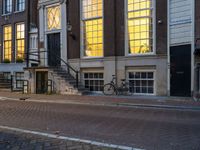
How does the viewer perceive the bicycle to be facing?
facing to the left of the viewer

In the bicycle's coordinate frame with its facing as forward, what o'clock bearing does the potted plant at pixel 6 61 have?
The potted plant is roughly at 1 o'clock from the bicycle.

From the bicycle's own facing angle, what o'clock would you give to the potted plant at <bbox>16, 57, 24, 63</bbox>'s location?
The potted plant is roughly at 1 o'clock from the bicycle.

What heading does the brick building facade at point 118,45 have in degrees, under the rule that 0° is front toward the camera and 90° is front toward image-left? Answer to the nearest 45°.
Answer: approximately 0°

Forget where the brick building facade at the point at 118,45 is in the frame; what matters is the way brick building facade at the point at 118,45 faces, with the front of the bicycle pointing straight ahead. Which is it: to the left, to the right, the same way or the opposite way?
to the left
